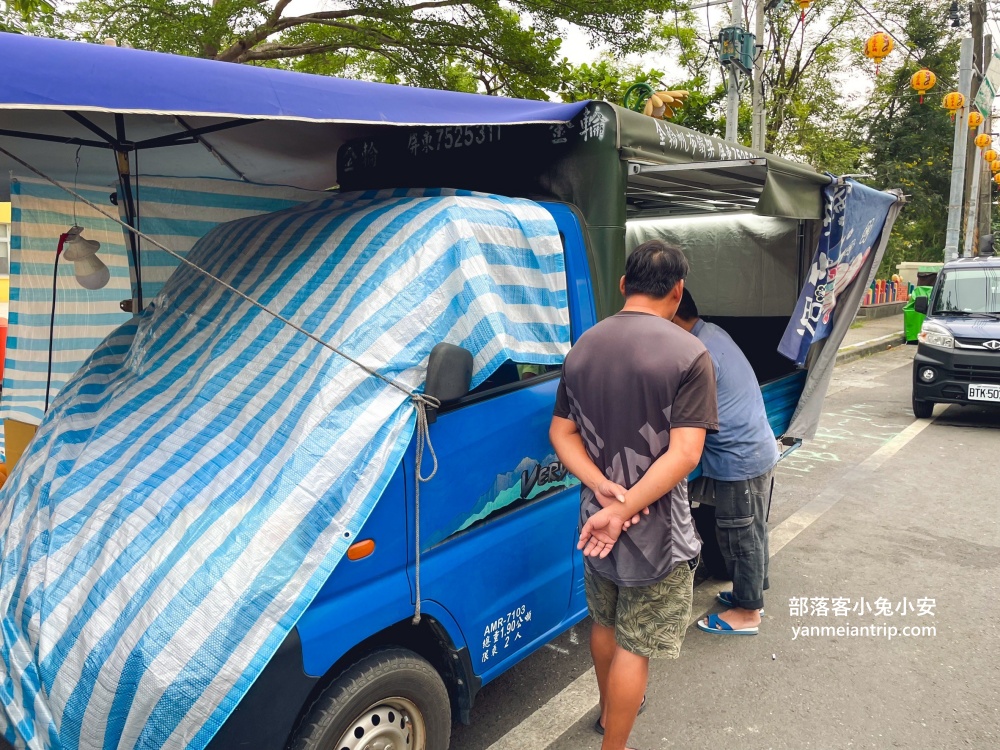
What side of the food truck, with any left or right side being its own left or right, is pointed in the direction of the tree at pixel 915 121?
back

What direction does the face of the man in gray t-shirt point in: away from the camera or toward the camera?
away from the camera

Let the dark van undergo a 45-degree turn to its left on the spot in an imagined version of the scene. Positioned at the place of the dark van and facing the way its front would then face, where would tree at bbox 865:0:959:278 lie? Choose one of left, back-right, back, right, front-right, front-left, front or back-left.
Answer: back-left

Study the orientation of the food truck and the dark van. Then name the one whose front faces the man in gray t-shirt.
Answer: the dark van

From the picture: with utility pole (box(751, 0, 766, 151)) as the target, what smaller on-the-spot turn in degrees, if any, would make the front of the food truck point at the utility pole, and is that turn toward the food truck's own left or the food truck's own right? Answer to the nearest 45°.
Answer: approximately 180°

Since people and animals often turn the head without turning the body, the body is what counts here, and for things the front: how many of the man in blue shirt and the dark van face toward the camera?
1

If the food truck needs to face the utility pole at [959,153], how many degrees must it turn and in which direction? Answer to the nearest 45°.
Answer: approximately 180°

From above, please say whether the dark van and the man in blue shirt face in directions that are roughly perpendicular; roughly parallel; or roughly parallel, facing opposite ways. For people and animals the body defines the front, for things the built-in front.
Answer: roughly perpendicular

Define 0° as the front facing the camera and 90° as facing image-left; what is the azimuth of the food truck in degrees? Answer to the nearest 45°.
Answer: approximately 45°

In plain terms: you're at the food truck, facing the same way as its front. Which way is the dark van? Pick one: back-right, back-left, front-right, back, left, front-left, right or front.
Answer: back

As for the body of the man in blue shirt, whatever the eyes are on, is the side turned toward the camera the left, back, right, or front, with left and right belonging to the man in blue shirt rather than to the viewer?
left

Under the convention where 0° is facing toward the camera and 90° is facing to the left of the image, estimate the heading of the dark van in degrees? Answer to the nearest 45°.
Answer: approximately 0°

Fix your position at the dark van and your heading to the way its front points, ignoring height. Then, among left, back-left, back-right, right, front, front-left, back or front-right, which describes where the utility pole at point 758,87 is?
back-right
